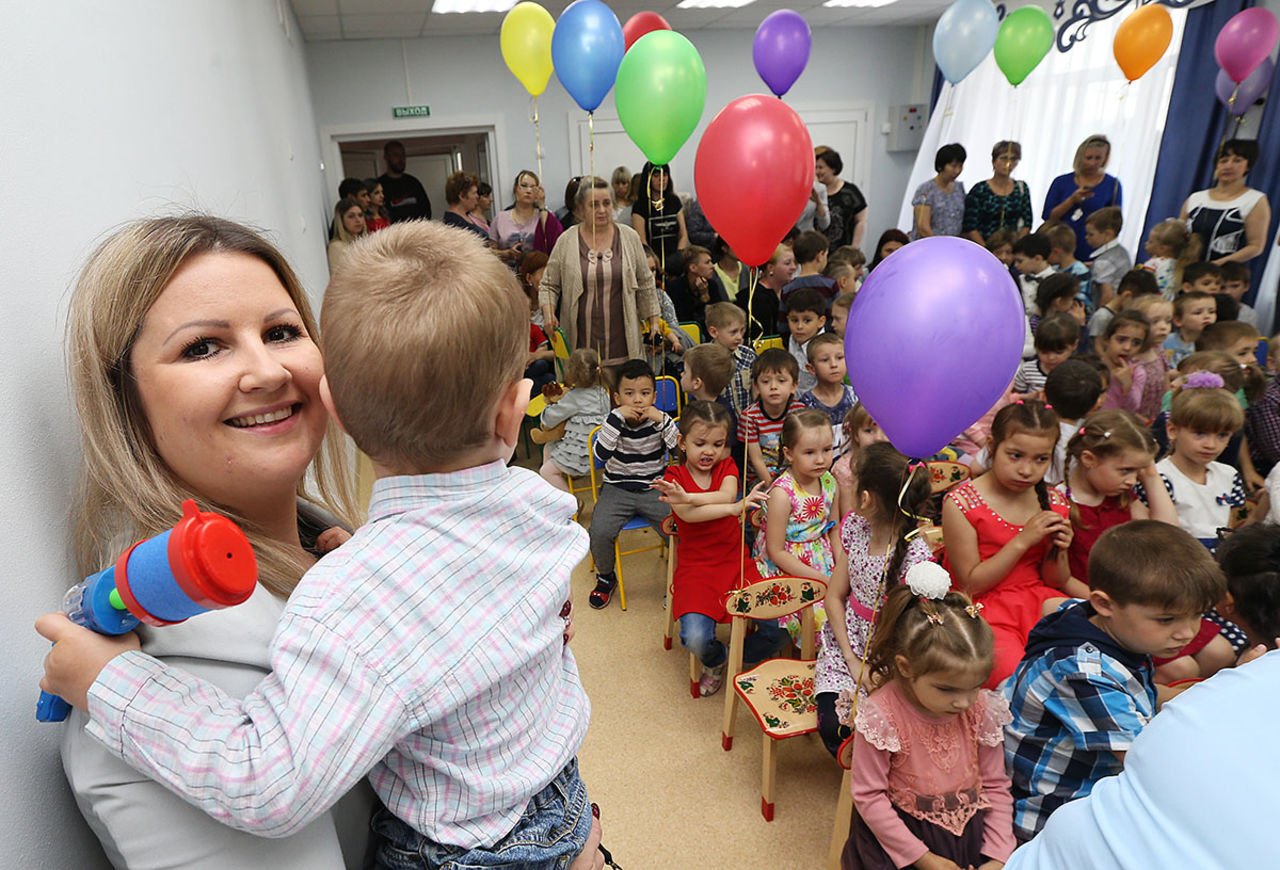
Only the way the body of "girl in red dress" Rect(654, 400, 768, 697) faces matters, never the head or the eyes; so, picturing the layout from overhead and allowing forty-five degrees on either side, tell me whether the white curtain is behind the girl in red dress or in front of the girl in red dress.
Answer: behind

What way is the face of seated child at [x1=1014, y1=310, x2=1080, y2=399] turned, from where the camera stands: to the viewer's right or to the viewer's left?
to the viewer's left

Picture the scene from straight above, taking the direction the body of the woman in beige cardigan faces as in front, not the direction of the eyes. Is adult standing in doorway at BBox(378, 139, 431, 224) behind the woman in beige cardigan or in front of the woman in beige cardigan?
behind

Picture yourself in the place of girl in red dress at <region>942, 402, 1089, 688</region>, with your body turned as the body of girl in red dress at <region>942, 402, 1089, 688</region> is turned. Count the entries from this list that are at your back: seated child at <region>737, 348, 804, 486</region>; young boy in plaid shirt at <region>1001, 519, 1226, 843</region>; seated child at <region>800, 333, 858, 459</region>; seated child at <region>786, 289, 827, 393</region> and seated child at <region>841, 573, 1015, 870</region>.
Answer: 3

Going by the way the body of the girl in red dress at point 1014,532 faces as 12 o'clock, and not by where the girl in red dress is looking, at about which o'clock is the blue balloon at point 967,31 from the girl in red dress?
The blue balloon is roughly at 7 o'clock from the girl in red dress.

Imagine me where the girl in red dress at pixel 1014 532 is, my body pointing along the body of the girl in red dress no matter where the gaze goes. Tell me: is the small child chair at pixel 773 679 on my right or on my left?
on my right

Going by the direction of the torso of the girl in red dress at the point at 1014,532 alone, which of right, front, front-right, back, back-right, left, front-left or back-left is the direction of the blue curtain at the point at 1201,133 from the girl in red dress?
back-left

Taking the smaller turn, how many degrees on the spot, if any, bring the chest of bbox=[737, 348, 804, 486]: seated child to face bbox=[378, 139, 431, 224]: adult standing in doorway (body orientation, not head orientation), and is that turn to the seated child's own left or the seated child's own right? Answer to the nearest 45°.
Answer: approximately 135° to the seated child's own right

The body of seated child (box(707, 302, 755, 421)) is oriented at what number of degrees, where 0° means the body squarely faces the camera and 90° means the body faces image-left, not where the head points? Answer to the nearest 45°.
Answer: approximately 315°

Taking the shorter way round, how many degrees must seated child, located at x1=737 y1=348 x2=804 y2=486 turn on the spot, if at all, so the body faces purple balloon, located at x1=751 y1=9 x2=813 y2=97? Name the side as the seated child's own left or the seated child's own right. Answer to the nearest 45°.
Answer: approximately 180°

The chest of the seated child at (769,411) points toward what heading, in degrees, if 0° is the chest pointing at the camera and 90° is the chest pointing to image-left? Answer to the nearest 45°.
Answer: approximately 0°

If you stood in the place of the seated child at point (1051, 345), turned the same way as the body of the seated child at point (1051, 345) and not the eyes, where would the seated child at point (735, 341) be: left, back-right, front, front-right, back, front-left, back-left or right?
back-right

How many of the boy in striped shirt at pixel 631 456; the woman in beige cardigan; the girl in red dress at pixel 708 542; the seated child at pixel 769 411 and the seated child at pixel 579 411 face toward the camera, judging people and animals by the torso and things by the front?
4
